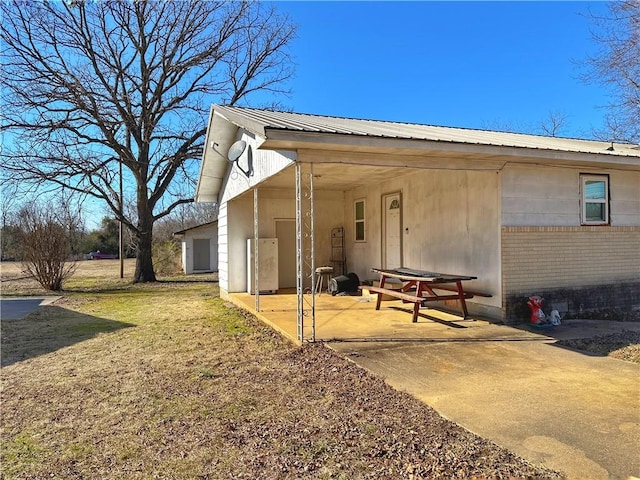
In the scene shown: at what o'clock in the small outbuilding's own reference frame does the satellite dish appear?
The satellite dish is roughly at 12 o'clock from the small outbuilding.

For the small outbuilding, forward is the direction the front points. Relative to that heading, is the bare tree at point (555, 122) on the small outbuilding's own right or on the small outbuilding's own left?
on the small outbuilding's own left

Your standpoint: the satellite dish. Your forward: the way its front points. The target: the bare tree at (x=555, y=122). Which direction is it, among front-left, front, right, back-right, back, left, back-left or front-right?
back

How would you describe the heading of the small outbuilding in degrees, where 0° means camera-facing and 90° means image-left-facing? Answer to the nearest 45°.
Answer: approximately 0°

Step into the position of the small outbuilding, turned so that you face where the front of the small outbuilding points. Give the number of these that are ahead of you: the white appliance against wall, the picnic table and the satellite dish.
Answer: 3

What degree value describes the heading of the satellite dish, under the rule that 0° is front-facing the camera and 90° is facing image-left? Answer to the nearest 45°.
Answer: approximately 45°

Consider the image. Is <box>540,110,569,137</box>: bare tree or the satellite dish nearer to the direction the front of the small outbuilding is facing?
the satellite dish

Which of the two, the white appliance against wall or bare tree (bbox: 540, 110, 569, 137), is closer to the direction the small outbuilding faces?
the white appliance against wall
